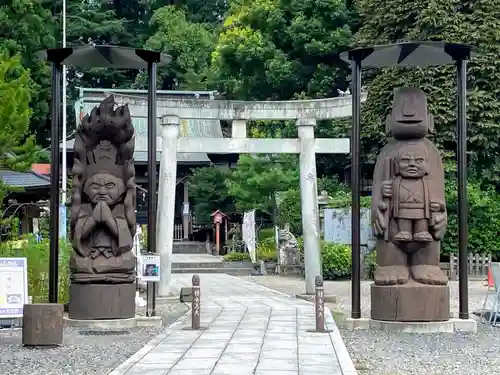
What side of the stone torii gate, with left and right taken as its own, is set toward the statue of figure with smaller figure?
front

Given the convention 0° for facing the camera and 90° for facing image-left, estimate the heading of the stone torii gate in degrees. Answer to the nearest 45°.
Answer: approximately 0°

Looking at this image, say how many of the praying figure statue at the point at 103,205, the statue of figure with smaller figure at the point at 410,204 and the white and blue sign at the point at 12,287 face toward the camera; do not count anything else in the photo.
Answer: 3

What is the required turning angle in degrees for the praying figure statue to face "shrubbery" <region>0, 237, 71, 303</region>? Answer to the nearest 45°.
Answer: approximately 135° to its right

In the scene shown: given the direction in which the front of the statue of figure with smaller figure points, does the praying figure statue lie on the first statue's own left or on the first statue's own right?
on the first statue's own right

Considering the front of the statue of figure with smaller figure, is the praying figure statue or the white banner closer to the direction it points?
the praying figure statue

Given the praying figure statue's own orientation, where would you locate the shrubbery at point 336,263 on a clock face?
The shrubbery is roughly at 7 o'clock from the praying figure statue.

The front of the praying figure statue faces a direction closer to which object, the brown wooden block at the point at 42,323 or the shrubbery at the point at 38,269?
the brown wooden block

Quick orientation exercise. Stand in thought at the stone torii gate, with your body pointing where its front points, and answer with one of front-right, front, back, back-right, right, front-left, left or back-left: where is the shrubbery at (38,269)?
front-right

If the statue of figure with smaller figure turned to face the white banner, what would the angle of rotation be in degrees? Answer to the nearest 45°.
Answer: approximately 180°

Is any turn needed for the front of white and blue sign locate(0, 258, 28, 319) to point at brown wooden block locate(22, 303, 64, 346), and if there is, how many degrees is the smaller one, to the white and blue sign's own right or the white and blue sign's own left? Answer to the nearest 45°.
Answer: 0° — it already faces it

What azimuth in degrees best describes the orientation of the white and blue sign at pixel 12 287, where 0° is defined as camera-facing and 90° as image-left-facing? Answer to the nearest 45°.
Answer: approximately 0°

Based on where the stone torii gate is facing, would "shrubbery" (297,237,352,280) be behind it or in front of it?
behind
